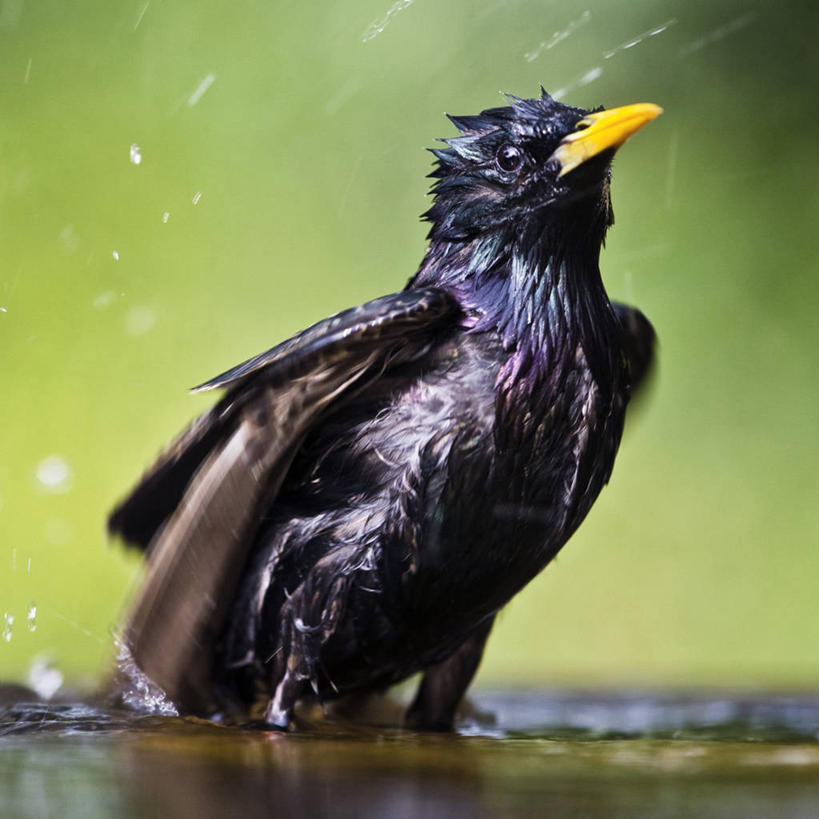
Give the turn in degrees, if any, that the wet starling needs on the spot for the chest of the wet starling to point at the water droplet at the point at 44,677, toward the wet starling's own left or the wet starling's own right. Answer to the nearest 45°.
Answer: approximately 180°

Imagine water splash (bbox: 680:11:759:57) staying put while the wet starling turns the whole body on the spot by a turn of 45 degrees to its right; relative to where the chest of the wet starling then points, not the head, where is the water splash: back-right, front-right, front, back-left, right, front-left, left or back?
back-left

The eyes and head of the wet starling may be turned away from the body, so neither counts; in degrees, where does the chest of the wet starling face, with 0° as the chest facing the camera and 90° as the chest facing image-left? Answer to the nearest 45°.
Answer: approximately 315°

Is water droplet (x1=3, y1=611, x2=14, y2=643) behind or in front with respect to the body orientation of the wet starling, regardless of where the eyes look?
behind

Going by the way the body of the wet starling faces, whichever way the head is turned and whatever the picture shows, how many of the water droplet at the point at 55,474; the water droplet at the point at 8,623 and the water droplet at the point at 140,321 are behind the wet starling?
3

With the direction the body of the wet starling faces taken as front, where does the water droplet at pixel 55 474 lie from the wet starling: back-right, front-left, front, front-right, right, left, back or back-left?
back
